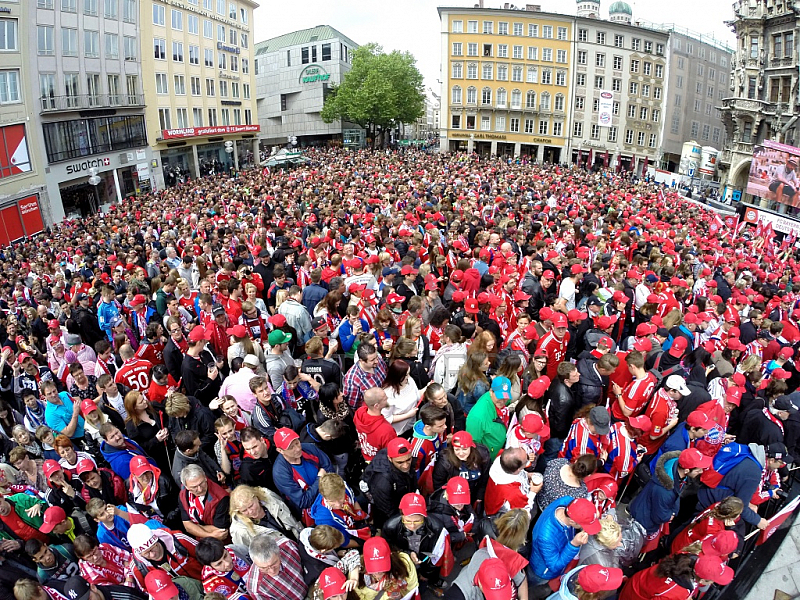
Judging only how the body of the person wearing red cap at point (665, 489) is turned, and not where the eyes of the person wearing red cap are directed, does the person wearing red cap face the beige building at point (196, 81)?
no

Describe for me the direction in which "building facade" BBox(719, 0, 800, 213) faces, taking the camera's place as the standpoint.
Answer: facing the viewer and to the left of the viewer

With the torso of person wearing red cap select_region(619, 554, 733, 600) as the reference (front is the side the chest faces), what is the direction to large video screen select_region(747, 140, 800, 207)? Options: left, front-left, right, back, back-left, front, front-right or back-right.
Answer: left

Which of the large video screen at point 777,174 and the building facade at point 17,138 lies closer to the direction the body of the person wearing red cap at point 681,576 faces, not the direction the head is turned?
the large video screen

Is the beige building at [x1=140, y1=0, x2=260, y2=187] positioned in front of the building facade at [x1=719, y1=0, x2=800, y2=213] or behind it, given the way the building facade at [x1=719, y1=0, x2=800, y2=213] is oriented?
in front

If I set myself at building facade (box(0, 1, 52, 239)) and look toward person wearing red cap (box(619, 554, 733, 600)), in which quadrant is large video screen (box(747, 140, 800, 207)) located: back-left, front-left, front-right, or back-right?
front-left

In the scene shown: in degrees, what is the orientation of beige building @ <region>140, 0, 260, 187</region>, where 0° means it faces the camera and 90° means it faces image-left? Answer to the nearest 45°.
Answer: approximately 315°

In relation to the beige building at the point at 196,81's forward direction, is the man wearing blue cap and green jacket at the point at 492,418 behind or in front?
in front

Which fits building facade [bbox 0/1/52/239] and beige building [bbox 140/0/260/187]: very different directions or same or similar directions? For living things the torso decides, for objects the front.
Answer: same or similar directions

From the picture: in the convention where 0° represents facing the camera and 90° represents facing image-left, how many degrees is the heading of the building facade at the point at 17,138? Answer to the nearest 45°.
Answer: approximately 315°

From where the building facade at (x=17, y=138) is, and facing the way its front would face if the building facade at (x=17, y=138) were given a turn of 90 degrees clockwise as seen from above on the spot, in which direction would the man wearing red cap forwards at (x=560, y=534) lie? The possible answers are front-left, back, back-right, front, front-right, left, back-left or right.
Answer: front-left
